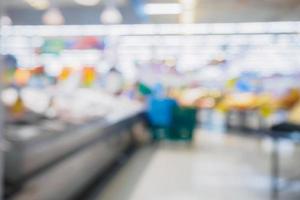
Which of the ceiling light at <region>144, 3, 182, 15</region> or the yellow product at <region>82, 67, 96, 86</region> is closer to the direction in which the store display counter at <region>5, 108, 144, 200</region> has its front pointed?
the ceiling light

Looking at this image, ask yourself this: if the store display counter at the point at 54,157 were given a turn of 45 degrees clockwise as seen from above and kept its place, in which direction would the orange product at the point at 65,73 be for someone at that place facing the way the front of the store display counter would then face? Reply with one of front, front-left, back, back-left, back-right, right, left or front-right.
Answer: back

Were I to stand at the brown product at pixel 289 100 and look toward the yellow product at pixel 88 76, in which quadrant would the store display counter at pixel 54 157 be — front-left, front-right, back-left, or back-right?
front-left

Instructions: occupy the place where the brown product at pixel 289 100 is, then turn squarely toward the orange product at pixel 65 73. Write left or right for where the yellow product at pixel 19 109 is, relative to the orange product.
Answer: left

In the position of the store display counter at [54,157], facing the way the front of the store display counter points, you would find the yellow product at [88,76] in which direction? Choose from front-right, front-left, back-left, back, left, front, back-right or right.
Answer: back-left

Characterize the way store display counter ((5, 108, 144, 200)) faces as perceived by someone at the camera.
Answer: facing the viewer and to the right of the viewer
